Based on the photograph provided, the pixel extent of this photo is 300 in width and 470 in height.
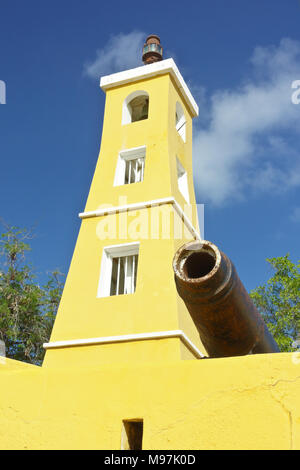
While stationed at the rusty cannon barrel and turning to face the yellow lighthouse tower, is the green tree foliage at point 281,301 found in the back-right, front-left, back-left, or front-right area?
front-right

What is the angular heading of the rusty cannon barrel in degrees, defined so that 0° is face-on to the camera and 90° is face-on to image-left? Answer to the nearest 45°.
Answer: approximately 45°

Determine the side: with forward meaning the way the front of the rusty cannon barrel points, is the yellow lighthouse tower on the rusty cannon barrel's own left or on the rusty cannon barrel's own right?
on the rusty cannon barrel's own right
